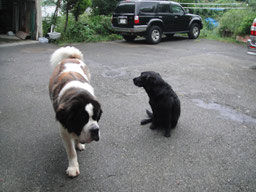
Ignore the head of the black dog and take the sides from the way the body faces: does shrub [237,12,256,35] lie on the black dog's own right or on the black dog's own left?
on the black dog's own right

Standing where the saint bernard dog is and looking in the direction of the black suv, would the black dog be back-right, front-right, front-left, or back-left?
front-right

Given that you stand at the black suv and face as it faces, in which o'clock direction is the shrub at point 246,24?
The shrub is roughly at 1 o'clock from the black suv.

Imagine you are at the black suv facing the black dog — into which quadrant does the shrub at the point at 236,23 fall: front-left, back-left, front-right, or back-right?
back-left

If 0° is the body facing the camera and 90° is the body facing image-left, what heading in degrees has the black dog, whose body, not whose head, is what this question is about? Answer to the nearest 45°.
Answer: approximately 135°

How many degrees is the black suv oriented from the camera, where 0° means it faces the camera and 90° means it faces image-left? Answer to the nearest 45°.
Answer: approximately 225°

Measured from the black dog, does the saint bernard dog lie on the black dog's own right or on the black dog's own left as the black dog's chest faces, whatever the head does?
on the black dog's own left

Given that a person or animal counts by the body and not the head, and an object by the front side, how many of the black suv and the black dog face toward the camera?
0

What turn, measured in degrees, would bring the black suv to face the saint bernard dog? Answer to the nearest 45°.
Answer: approximately 135° to its right

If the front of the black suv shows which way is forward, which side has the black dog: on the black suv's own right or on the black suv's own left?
on the black suv's own right
